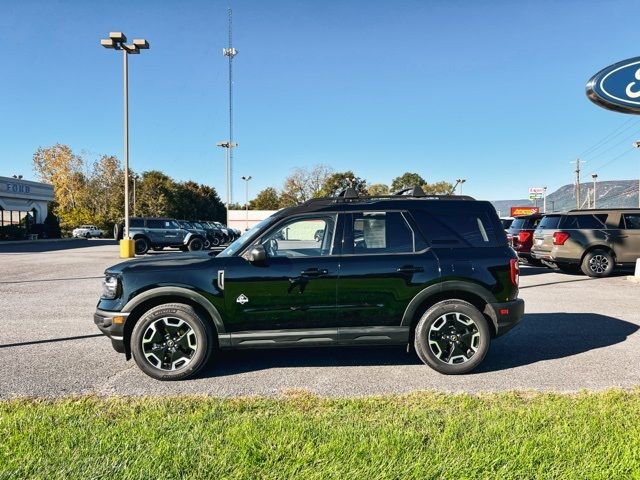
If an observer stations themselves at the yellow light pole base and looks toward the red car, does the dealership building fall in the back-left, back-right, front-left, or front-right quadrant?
back-left

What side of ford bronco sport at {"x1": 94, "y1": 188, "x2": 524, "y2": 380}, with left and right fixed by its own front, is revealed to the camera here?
left

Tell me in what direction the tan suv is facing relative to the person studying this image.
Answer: facing away from the viewer and to the right of the viewer

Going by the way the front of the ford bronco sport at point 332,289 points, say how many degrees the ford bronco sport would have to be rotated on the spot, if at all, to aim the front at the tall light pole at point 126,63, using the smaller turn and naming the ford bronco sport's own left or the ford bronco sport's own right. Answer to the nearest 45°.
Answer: approximately 45° to the ford bronco sport's own right

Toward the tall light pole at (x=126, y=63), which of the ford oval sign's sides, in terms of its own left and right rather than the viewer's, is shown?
right

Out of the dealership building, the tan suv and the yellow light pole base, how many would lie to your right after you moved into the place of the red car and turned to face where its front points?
1

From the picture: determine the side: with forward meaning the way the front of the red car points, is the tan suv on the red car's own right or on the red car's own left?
on the red car's own right

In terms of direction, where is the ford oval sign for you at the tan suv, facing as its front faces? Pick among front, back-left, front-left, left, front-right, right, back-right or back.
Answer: back-right

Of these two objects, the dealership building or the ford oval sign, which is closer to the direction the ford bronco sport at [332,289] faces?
the dealership building

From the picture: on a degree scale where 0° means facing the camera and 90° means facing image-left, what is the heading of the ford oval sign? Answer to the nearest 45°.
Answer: approximately 0°
